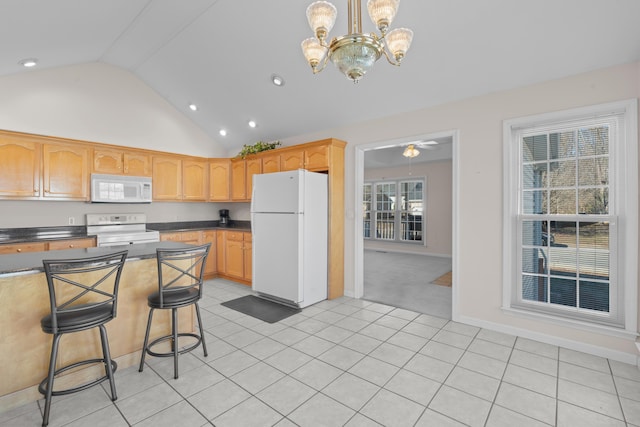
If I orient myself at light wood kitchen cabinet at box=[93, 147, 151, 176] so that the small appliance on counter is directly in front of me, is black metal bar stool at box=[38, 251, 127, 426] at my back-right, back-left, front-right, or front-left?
back-right

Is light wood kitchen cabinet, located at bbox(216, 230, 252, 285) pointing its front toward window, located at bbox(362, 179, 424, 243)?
no

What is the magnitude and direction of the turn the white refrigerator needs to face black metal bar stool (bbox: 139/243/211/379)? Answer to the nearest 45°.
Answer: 0° — it already faces it

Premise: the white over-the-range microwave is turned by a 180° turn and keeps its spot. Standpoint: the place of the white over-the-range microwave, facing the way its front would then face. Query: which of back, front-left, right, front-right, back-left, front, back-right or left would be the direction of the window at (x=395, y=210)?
right

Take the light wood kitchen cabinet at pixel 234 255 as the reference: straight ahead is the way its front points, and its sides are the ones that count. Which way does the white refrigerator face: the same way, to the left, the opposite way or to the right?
the same way

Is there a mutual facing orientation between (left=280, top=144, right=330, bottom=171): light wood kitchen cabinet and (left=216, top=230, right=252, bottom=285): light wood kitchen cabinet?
no

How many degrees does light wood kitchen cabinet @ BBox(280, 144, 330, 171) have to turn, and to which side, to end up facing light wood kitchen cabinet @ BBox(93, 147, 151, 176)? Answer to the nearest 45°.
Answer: approximately 45° to its right

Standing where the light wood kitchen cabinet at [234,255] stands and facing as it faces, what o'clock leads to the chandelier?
The chandelier is roughly at 10 o'clock from the light wood kitchen cabinet.

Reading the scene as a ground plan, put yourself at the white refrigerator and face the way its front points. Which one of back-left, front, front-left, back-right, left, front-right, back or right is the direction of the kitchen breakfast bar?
front

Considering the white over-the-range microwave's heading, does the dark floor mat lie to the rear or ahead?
ahead

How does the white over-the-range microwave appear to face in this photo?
toward the camera

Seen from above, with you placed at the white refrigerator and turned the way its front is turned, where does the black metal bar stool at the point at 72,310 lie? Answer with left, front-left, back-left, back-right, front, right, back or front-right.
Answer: front

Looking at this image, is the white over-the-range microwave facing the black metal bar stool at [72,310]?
yes

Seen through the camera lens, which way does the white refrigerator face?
facing the viewer and to the left of the viewer

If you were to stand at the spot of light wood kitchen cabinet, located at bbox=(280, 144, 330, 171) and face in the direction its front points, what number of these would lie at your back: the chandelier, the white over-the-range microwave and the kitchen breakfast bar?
0

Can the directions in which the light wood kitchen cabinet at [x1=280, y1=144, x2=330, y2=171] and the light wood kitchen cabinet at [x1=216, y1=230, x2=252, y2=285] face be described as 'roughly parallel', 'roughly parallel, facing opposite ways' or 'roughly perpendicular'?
roughly parallel

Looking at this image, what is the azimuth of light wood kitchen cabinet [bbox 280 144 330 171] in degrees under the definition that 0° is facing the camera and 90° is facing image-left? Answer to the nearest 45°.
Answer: approximately 45°

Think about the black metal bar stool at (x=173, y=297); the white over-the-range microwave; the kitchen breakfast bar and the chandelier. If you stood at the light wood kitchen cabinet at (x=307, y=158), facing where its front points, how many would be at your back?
0
